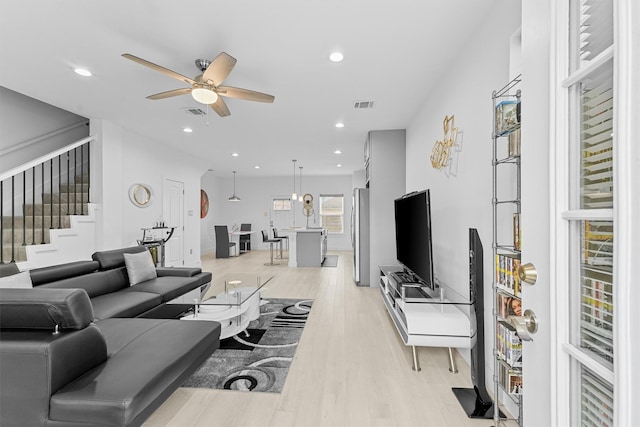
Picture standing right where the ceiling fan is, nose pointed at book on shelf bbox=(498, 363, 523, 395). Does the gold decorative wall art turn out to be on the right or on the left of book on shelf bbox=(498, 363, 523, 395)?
left

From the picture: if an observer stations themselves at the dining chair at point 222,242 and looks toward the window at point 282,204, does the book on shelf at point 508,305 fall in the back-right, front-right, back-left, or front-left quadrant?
back-right

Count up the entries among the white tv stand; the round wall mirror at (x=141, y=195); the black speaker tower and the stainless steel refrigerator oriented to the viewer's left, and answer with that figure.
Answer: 3

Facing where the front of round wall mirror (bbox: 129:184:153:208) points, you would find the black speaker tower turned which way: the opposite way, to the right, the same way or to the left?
the opposite way

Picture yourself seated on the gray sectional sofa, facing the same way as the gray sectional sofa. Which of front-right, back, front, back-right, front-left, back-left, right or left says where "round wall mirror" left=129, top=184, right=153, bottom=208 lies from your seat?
back-left

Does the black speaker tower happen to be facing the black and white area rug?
yes

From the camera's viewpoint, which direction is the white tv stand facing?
to the viewer's left

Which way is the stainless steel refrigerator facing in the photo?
to the viewer's left

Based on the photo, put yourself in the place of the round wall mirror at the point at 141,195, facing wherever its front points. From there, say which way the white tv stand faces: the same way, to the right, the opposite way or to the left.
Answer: the opposite way

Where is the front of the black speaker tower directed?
to the viewer's left

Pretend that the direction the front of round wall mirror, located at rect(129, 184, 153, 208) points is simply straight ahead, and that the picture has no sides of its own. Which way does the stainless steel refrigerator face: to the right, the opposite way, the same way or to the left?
the opposite way

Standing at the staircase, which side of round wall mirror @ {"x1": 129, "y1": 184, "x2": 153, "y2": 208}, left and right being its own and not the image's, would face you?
right

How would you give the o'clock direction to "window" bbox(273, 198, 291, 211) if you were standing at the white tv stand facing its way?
The window is roughly at 2 o'clock from the white tv stand.
